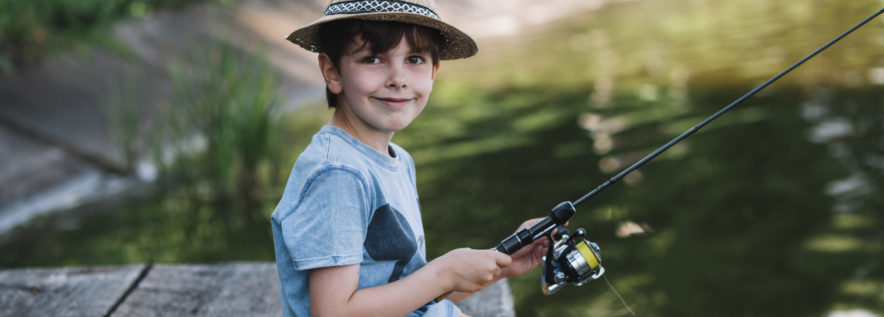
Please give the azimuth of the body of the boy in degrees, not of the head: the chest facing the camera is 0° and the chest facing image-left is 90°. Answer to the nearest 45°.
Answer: approximately 315°
